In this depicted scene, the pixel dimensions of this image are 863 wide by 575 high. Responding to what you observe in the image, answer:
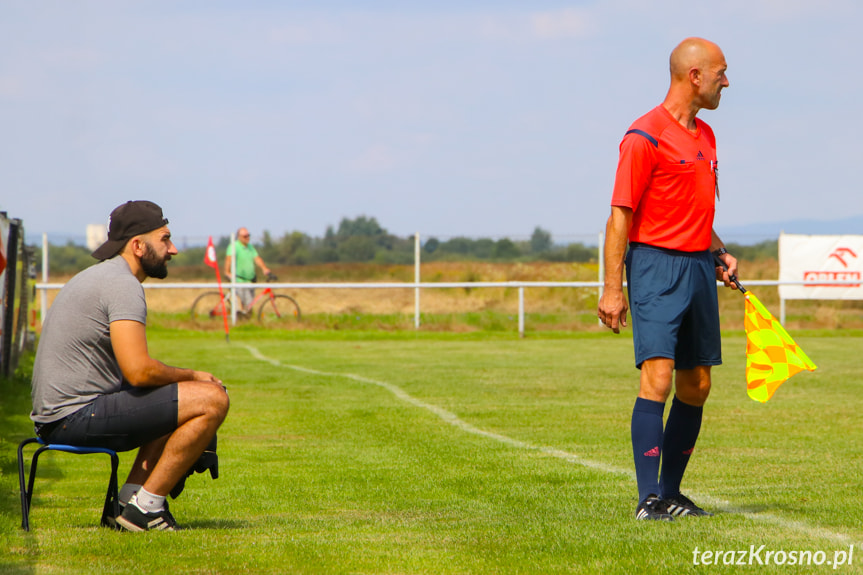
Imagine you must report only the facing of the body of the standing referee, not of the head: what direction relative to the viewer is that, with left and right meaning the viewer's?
facing the viewer and to the right of the viewer

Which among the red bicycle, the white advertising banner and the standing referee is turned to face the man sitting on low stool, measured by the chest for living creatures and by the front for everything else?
the white advertising banner

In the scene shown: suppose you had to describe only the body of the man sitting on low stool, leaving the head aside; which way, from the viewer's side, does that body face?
to the viewer's right

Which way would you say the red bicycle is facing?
to the viewer's right

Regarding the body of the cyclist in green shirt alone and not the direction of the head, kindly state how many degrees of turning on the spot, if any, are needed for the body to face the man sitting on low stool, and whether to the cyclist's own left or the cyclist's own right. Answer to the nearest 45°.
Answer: approximately 45° to the cyclist's own right

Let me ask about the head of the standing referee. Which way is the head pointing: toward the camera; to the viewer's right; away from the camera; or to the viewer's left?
to the viewer's right

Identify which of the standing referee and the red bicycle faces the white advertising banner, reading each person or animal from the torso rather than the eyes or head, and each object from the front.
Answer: the red bicycle

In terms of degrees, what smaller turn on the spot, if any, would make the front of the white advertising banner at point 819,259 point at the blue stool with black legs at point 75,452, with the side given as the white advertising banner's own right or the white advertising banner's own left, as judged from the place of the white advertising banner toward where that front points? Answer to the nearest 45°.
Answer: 0° — it already faces it

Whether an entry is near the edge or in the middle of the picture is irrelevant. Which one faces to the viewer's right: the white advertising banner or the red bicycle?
the red bicycle

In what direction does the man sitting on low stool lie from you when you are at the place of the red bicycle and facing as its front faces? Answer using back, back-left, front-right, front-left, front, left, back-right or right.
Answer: right

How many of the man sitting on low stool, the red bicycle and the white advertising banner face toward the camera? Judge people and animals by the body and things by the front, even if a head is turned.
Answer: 1

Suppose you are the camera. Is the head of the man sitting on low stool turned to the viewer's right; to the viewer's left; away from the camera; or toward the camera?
to the viewer's right

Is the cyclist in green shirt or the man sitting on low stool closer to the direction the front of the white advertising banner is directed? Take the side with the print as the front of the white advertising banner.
the man sitting on low stool
